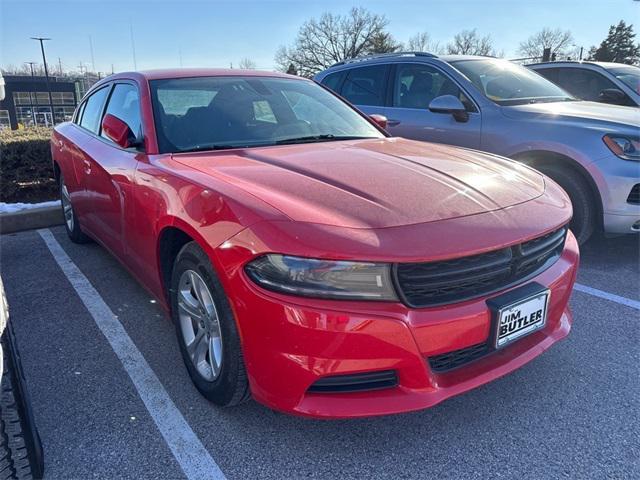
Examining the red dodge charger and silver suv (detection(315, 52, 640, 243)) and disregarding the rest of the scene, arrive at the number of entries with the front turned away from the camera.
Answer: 0

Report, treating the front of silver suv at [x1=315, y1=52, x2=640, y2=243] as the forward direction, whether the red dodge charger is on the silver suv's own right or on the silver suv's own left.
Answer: on the silver suv's own right

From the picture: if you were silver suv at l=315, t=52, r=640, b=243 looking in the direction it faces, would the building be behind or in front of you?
behind

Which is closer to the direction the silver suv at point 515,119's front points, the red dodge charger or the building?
the red dodge charger

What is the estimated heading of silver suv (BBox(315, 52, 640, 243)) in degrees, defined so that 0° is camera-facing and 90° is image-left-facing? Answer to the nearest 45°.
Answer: approximately 315°

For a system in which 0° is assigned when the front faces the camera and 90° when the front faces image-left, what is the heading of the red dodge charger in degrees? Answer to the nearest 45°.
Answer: approximately 315°

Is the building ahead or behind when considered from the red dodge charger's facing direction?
behind

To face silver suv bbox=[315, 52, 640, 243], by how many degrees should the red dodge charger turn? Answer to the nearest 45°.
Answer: approximately 90° to its left

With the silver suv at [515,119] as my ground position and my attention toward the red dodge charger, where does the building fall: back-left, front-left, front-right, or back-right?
back-right
